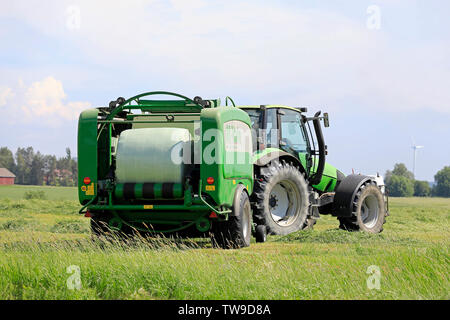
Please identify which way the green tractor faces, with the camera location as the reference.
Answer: facing away from the viewer and to the right of the viewer
